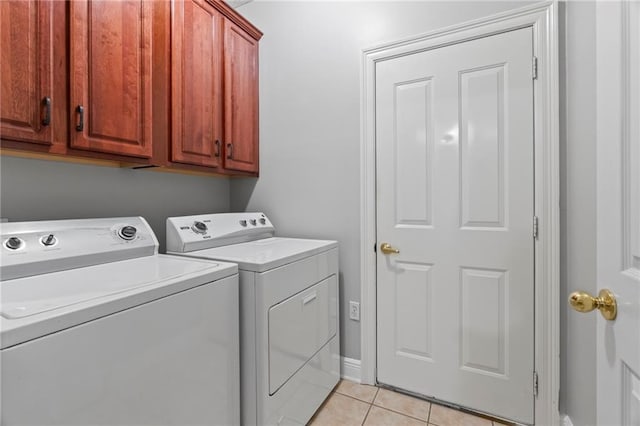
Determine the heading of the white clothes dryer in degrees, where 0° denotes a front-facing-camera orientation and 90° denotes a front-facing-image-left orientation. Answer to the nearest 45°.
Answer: approximately 315°

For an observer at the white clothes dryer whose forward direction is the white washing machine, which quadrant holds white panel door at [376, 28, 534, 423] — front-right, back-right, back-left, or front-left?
back-left

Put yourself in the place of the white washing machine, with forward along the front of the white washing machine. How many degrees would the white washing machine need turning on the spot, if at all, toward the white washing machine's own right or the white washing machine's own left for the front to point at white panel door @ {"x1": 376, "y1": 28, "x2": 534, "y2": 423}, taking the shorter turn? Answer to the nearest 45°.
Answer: approximately 45° to the white washing machine's own left

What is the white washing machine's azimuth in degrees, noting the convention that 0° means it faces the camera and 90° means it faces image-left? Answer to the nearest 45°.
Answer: approximately 315°

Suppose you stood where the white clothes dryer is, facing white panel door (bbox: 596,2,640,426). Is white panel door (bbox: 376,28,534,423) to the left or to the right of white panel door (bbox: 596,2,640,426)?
left

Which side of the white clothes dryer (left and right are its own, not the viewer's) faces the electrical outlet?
left

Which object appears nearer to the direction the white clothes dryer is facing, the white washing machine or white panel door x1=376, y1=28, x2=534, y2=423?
the white panel door

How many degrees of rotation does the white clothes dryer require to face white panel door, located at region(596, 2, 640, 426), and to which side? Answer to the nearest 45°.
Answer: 0° — it already faces it

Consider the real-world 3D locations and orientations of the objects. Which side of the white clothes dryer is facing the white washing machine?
right

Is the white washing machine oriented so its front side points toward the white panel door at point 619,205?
yes
